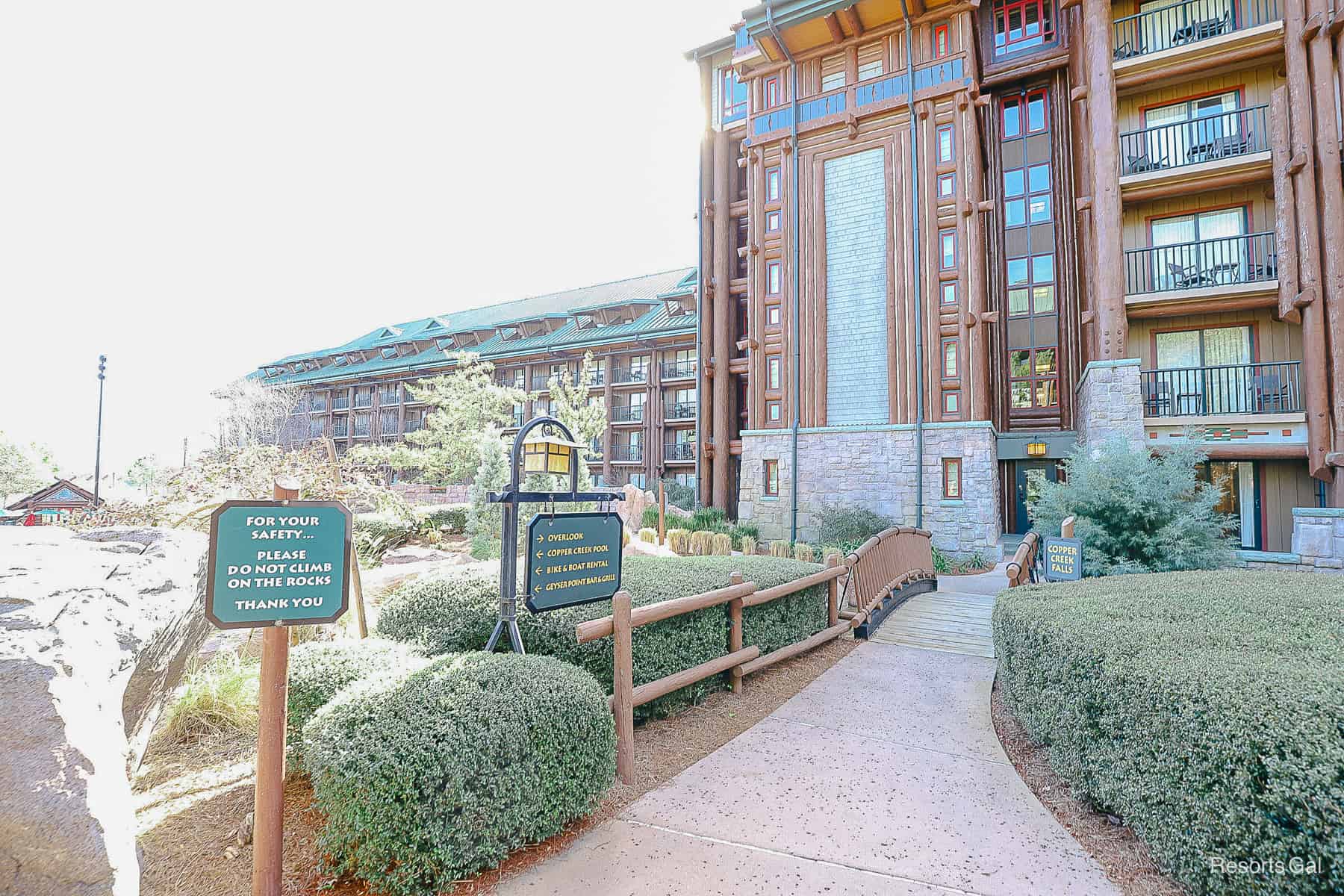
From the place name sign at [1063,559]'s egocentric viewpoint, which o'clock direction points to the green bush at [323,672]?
The green bush is roughly at 1 o'clock from the place name sign.

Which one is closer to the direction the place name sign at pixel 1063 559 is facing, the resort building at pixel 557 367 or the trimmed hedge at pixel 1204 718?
the trimmed hedge

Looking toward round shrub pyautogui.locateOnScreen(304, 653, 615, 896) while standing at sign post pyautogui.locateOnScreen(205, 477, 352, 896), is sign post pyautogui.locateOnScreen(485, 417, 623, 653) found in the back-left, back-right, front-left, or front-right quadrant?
front-left

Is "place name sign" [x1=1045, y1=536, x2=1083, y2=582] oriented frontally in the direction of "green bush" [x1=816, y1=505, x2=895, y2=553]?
no

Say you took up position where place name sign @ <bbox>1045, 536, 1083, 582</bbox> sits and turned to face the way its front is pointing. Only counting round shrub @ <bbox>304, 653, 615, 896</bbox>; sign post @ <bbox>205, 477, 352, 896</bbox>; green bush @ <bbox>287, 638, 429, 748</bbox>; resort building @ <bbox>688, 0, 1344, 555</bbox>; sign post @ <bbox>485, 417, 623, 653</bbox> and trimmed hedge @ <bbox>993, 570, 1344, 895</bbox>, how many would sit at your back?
1

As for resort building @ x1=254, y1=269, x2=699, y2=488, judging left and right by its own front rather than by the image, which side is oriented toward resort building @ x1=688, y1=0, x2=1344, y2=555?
left

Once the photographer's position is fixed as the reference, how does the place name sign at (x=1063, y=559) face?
facing the viewer

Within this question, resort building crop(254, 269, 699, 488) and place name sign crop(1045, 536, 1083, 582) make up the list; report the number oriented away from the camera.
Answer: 0

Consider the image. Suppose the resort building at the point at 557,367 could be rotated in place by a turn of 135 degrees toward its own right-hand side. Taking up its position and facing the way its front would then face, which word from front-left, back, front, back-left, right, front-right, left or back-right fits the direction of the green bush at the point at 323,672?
back

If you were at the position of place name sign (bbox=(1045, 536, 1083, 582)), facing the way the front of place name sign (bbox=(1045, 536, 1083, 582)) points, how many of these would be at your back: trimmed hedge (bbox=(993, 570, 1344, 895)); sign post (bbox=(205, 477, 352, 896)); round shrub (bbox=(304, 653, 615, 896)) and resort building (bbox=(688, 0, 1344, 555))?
1

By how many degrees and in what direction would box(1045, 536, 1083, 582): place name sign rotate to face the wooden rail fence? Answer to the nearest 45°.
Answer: approximately 45° to its right

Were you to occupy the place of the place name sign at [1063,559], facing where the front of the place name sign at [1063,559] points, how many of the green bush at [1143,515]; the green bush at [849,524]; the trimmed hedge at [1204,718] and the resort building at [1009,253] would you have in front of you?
1

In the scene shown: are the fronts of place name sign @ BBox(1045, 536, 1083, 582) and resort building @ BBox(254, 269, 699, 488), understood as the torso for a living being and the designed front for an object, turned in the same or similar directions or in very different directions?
same or similar directions

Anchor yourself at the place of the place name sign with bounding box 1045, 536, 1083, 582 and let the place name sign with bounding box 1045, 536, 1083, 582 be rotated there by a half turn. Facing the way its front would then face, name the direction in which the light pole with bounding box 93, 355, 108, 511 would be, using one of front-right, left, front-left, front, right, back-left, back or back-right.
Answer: left

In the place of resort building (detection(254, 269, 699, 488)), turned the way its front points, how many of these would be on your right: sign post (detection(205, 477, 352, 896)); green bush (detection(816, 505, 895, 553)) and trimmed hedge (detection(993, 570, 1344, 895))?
0

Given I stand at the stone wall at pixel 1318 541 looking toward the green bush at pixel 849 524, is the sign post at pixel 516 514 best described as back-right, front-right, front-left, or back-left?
front-left

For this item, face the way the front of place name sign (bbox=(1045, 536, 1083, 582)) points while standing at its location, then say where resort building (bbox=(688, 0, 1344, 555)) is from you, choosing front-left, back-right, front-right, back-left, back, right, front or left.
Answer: back

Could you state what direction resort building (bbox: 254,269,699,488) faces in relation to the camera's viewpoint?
facing the viewer and to the left of the viewer

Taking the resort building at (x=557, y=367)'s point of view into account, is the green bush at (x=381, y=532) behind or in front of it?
in front

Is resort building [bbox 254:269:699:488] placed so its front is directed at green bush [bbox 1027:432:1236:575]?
no
